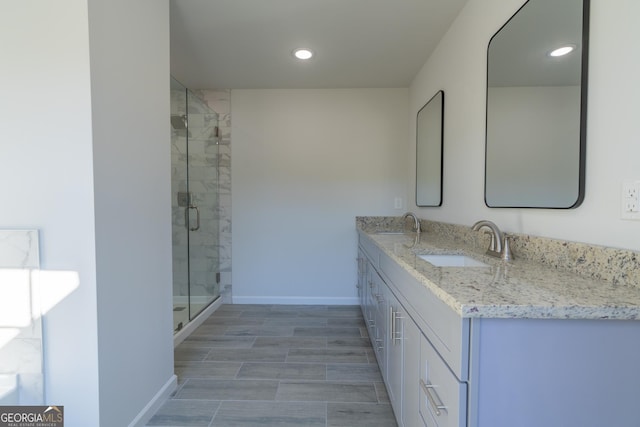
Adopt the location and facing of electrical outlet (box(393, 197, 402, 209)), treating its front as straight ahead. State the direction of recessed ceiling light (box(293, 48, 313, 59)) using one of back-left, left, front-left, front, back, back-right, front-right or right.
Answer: front-right

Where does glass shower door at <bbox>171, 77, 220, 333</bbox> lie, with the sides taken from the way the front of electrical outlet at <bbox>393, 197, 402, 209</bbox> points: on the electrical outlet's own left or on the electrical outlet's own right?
on the electrical outlet's own right

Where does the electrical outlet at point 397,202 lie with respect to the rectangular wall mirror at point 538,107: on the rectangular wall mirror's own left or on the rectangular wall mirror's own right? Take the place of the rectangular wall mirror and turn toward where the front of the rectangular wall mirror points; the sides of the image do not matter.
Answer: on the rectangular wall mirror's own right

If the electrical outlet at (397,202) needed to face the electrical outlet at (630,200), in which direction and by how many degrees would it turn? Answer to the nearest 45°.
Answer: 0° — it already faces it

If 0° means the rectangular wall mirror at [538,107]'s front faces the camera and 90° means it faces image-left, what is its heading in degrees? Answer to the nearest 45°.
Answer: approximately 45°

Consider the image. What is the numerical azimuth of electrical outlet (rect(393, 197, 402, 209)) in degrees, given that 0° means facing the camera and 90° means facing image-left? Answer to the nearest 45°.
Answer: approximately 0°
